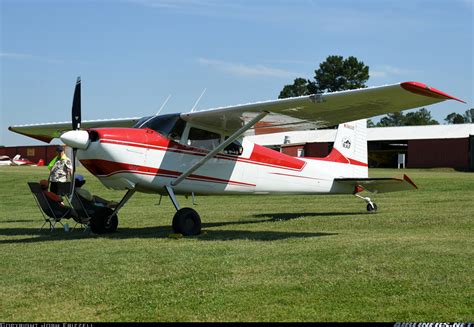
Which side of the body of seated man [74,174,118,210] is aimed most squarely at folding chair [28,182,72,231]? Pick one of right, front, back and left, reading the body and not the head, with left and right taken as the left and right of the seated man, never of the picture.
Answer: back

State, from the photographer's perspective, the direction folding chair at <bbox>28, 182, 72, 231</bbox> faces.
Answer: facing to the right of the viewer

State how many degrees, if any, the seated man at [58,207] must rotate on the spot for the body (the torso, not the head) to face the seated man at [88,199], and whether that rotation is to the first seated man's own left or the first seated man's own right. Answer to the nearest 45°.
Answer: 0° — they already face them

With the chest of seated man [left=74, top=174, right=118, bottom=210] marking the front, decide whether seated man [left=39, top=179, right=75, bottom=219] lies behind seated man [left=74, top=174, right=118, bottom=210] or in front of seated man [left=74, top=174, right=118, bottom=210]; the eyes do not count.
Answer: behind

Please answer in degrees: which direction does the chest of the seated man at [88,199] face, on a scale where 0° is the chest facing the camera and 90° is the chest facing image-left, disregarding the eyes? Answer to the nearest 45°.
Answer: approximately 270°

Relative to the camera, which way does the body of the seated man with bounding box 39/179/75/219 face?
to the viewer's right

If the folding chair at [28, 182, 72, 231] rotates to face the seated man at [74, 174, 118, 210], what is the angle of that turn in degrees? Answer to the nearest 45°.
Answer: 0° — it already faces them

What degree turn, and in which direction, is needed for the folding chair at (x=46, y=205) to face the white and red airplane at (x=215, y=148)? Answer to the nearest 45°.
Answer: approximately 45° to its right

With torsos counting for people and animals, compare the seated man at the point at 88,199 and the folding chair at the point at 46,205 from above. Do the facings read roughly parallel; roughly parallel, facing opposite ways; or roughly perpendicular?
roughly parallel

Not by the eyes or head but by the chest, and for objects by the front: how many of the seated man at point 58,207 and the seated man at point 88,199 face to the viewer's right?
2
